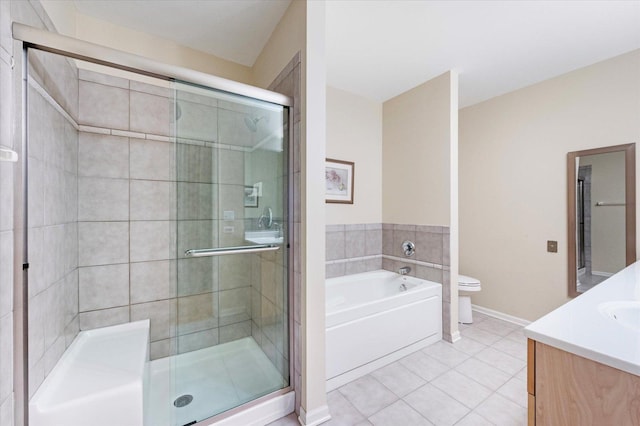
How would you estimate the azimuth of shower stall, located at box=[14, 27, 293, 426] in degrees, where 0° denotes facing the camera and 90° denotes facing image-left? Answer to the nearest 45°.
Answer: approximately 315°

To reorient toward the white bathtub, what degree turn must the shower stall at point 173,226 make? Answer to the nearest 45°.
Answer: approximately 45° to its left

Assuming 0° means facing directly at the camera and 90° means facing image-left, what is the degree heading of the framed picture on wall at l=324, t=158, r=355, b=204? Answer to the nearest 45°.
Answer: approximately 315°

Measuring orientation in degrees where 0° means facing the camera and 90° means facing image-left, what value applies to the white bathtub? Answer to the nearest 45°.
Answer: approximately 315°

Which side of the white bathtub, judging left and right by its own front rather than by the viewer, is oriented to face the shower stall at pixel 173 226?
right

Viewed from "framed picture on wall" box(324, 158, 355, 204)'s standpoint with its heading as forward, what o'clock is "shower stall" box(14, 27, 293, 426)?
The shower stall is roughly at 3 o'clock from the framed picture on wall.
